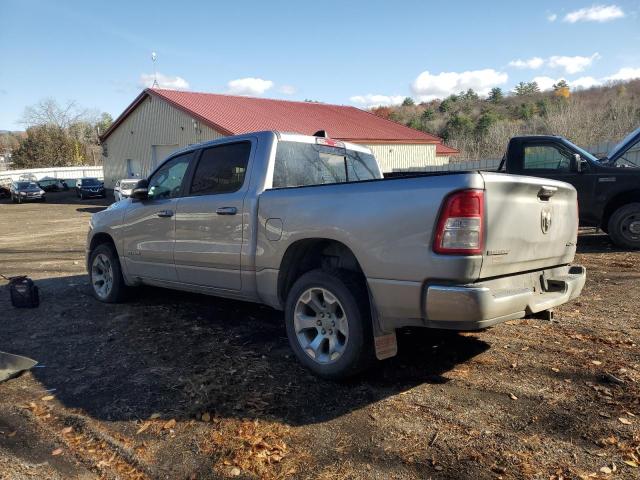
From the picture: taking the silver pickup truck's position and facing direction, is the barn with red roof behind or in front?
in front

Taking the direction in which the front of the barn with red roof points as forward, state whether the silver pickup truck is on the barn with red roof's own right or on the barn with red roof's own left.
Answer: on the barn with red roof's own left

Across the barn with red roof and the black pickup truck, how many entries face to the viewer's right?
1

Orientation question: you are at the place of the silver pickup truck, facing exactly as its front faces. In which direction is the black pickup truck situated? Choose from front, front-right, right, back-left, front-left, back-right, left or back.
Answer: right

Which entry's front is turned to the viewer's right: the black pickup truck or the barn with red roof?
the black pickup truck

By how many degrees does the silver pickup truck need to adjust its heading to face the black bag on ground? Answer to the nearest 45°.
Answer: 0° — it already faces it

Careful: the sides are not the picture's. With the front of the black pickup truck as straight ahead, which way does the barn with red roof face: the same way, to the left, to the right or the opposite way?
to the right

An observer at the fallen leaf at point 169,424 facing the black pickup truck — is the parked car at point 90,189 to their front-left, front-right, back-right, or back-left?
front-left

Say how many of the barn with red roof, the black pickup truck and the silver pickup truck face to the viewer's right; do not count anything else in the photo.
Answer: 1

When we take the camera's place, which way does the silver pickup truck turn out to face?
facing away from the viewer and to the left of the viewer

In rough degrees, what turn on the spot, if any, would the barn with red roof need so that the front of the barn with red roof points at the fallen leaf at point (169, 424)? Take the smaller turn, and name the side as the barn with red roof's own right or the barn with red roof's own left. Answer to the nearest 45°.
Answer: approximately 45° to the barn with red roof's own left

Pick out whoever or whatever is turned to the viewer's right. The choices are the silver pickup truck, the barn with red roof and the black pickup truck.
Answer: the black pickup truck

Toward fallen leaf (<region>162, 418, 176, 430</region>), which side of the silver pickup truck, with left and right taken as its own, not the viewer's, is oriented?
left

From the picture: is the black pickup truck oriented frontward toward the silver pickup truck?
no

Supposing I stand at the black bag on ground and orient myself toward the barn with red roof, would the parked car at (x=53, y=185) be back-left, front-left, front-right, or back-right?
front-left

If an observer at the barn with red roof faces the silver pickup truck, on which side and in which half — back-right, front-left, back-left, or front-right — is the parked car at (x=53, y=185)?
back-right

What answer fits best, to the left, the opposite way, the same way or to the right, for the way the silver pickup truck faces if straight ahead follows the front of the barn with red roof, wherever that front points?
to the right

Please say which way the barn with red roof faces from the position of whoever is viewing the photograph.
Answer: facing the viewer and to the left of the viewer

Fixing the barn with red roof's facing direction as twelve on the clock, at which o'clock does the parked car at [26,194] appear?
The parked car is roughly at 2 o'clock from the barn with red roof.

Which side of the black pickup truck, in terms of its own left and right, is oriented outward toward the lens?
right

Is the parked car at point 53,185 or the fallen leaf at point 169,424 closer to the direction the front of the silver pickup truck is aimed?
the parked car
